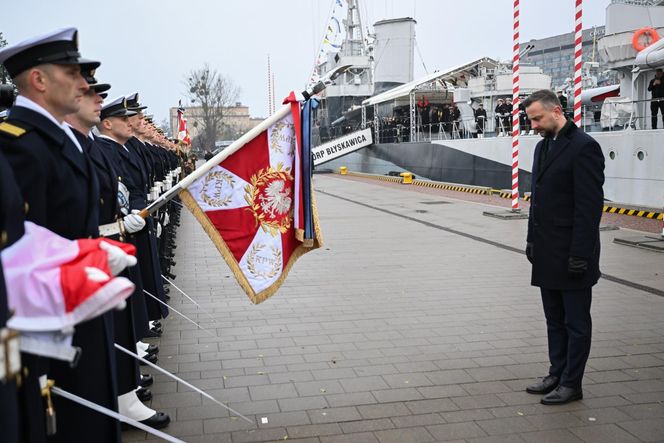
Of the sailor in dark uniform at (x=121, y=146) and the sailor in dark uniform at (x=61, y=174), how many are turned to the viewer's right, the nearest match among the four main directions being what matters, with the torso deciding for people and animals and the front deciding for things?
2

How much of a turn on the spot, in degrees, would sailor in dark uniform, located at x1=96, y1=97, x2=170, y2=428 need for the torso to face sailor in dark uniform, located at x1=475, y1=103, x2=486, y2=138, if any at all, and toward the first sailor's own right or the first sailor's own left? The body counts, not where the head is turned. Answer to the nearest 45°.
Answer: approximately 45° to the first sailor's own left

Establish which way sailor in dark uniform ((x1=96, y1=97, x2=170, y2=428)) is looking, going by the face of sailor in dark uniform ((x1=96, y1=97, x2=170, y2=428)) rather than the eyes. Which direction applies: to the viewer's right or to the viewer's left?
to the viewer's right

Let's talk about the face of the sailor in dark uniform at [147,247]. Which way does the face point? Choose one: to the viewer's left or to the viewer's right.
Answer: to the viewer's right

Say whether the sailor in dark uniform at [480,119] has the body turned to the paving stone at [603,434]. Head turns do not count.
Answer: yes

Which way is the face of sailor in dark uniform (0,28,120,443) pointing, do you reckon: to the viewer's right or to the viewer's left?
to the viewer's right

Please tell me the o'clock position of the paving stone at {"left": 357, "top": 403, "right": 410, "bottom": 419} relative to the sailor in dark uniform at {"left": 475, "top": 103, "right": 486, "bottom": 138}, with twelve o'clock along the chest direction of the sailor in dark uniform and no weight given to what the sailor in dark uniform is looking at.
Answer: The paving stone is roughly at 12 o'clock from the sailor in dark uniform.

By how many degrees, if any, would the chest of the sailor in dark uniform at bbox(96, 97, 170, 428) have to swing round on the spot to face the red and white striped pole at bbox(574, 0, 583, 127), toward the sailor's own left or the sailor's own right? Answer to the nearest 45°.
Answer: approximately 45° to the sailor's own left

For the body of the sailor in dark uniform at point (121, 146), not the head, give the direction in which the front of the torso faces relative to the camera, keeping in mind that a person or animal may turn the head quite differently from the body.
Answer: to the viewer's right
